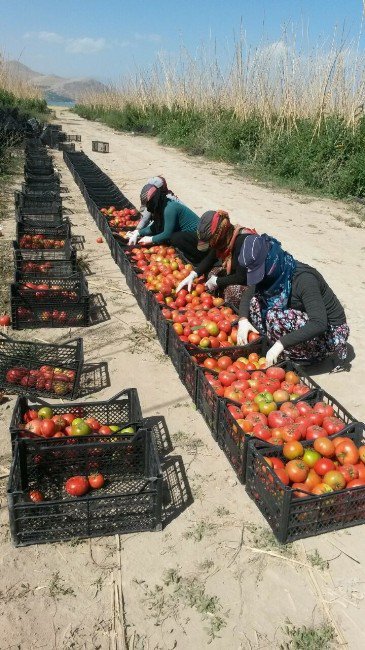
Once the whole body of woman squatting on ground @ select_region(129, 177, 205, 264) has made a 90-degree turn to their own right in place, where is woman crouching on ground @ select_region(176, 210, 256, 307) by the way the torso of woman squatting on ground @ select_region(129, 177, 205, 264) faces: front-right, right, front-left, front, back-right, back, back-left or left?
back

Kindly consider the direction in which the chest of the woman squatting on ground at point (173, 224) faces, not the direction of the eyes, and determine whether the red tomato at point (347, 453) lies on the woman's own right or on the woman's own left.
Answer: on the woman's own left

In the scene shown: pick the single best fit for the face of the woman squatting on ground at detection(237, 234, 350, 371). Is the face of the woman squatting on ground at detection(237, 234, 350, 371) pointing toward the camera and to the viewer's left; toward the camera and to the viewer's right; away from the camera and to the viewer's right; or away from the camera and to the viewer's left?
toward the camera and to the viewer's left

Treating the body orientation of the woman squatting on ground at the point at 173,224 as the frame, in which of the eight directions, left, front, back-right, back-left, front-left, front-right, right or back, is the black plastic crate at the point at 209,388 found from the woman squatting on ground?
left

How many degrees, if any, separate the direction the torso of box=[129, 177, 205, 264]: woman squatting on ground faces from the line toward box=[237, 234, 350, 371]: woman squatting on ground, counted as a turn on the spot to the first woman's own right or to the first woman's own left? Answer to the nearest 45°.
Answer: approximately 90° to the first woman's own left

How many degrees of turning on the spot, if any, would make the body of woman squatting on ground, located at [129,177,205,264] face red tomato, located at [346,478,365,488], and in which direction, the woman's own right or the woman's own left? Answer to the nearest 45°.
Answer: approximately 90° to the woman's own left

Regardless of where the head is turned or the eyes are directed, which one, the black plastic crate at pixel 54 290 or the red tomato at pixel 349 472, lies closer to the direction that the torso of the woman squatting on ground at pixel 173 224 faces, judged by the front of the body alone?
the black plastic crate

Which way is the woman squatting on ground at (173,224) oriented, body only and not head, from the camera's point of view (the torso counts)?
to the viewer's left

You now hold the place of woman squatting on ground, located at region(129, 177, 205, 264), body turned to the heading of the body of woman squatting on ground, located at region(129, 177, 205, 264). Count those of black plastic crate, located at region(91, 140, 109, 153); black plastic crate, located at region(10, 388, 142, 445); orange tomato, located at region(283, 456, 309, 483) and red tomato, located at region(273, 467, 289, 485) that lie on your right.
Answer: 1

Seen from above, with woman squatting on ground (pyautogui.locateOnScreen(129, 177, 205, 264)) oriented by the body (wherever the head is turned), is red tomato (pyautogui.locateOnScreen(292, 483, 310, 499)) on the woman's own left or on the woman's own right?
on the woman's own left

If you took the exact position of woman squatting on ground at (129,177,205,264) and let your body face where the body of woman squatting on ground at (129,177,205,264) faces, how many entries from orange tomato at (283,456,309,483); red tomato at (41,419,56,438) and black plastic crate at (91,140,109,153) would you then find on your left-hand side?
2

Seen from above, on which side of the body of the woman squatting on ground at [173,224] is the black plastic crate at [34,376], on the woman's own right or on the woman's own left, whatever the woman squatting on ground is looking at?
on the woman's own left

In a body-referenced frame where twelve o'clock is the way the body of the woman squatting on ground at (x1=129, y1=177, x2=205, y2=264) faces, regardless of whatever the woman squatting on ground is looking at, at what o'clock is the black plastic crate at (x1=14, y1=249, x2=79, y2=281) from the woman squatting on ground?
The black plastic crate is roughly at 11 o'clock from the woman squatting on ground.

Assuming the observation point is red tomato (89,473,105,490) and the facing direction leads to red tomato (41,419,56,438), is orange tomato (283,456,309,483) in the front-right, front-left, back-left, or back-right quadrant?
back-right

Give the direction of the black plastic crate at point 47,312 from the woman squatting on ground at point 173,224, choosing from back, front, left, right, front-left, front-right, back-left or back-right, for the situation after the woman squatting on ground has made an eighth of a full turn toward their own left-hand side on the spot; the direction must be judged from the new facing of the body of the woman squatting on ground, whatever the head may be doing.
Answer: front

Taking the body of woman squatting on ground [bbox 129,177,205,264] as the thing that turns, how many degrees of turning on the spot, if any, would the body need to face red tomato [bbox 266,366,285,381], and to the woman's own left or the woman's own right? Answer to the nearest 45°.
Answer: approximately 90° to the woman's own left

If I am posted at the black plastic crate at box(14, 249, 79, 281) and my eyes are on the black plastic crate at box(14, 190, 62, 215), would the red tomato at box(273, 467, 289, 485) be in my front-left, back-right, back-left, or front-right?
back-right

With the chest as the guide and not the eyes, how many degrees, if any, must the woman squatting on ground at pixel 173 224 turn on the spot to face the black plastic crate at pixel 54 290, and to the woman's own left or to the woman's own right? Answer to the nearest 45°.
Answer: approximately 45° to the woman's own left

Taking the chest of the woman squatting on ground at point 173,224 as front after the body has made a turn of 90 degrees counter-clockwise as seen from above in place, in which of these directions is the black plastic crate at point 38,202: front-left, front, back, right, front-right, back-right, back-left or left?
back-right
